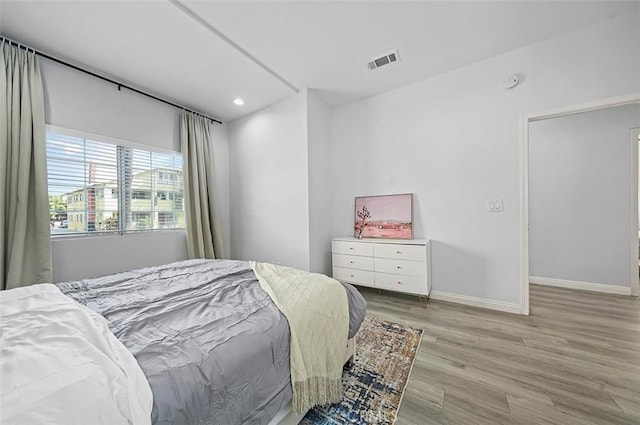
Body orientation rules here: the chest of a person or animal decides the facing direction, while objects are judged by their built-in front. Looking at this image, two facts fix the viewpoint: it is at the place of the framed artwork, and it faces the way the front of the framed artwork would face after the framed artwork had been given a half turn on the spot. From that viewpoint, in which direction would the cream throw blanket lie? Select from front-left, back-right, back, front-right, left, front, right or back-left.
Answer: back-right

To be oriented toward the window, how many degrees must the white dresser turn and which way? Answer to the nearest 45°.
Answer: approximately 45° to its right

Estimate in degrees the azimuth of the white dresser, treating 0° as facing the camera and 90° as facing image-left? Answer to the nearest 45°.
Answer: approximately 45°

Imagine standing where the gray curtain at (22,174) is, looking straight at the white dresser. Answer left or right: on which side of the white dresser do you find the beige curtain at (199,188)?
left

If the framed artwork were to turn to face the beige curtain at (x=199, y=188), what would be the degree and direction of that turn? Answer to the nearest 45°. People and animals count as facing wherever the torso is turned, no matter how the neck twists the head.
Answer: approximately 45° to its right

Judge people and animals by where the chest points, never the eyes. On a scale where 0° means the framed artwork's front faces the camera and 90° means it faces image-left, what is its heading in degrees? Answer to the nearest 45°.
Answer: approximately 45°
